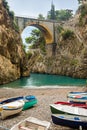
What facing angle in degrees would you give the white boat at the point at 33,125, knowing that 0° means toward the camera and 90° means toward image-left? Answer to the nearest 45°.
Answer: approximately 45°

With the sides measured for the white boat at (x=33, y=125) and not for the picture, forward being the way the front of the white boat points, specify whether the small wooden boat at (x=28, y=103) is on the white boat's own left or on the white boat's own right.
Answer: on the white boat's own right

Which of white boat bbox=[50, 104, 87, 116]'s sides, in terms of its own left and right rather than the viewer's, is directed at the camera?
left

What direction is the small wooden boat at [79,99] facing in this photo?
to the viewer's left

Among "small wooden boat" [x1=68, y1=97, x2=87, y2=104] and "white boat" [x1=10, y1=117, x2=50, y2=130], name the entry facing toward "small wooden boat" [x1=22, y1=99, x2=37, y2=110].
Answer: "small wooden boat" [x1=68, y1=97, x2=87, y2=104]

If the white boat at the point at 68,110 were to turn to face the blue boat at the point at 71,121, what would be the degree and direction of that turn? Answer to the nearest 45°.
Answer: approximately 90° to its left

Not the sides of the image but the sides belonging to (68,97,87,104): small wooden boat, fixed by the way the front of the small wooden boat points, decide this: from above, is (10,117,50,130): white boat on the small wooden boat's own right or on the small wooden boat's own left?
on the small wooden boat's own left

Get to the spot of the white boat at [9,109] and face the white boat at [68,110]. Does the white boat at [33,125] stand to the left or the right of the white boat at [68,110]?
right

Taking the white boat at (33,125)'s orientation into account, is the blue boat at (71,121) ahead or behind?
behind
